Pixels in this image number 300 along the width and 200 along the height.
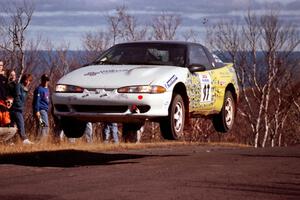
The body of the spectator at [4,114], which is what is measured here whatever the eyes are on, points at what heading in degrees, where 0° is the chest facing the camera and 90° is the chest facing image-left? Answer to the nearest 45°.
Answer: approximately 315°

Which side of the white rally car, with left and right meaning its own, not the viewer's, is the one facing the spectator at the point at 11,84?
right

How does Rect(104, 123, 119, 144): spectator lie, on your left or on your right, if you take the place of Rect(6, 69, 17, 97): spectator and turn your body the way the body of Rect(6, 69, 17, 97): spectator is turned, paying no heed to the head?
on your left

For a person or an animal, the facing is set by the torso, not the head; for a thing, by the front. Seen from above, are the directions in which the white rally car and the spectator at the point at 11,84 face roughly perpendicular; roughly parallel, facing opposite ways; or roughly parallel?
roughly perpendicular

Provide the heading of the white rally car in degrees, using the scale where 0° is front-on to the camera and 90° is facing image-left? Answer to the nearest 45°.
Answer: approximately 45°
